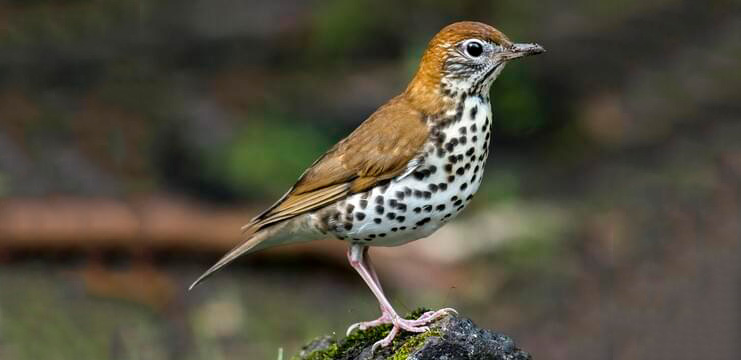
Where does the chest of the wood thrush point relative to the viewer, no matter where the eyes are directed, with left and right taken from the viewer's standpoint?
facing to the right of the viewer
